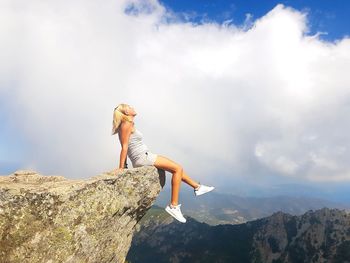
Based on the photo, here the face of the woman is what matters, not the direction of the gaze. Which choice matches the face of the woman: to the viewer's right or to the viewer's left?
to the viewer's right

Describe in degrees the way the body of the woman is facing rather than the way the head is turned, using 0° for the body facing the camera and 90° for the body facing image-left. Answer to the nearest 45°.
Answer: approximately 270°
